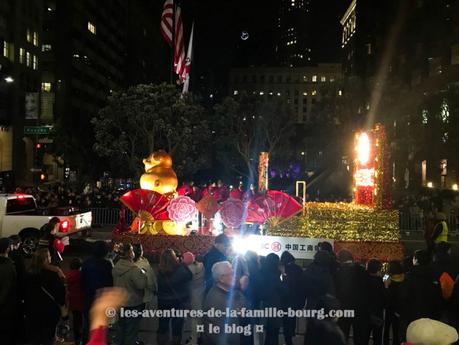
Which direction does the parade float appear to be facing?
to the viewer's left

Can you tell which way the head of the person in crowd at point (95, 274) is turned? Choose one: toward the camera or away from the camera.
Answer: away from the camera

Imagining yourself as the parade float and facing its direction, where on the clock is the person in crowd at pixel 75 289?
The person in crowd is roughly at 10 o'clock from the parade float.

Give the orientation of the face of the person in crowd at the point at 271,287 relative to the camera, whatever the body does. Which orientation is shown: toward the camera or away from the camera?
away from the camera

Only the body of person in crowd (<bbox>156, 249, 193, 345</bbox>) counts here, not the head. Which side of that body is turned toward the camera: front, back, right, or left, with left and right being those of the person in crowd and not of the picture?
back

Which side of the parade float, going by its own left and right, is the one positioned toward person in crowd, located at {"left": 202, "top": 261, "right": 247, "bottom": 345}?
left

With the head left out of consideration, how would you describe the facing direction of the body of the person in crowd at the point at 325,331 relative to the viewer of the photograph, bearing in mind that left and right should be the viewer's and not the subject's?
facing away from the viewer

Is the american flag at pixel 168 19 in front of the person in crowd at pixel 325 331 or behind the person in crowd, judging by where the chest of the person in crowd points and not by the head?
in front

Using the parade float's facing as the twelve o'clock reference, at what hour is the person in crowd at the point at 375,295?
The person in crowd is roughly at 9 o'clock from the parade float.

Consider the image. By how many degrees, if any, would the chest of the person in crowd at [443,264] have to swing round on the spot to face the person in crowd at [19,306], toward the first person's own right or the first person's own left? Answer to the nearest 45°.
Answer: approximately 135° to the first person's own left

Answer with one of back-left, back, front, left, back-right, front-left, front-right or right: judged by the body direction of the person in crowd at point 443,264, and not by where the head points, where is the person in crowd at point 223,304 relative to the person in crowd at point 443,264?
back-left

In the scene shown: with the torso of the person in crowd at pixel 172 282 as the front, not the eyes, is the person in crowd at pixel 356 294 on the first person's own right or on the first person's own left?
on the first person's own right

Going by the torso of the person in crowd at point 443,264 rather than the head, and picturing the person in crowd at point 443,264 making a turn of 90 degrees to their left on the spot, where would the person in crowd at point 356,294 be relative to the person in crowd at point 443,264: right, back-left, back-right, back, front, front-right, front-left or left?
front-left

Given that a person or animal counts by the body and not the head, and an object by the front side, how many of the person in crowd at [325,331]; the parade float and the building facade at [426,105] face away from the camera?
1

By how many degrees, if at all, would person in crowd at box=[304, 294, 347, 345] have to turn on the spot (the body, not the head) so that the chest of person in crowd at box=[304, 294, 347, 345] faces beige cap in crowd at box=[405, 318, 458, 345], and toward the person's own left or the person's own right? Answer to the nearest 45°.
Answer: approximately 135° to the person's own right

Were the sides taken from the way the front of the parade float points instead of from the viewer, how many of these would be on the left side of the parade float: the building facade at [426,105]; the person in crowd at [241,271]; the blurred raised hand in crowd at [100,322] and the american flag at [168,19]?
2

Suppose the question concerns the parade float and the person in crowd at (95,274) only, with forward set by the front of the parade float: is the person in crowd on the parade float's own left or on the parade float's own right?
on the parade float's own left

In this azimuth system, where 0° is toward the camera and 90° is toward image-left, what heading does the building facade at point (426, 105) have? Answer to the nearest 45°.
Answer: approximately 45°

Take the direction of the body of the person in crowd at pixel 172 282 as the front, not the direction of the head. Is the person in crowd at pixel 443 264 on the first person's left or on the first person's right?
on the first person's right

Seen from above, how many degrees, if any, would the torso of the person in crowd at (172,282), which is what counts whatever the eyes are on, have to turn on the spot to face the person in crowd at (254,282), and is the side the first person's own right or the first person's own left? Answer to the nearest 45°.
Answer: approximately 90° to the first person's own right

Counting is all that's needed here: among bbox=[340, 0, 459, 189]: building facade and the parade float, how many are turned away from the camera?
0

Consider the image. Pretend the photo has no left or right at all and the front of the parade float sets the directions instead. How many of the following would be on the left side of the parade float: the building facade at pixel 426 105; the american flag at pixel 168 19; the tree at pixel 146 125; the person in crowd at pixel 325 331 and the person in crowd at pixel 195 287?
2
